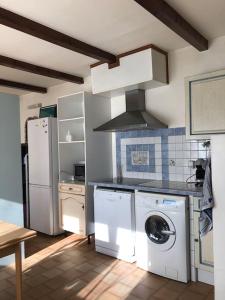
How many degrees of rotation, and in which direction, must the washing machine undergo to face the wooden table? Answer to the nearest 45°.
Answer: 0° — it already faces it

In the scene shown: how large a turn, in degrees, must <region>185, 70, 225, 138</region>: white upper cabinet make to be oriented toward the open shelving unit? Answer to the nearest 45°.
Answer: approximately 90° to its right

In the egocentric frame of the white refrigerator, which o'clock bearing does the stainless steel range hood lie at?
The stainless steel range hood is roughly at 9 o'clock from the white refrigerator.

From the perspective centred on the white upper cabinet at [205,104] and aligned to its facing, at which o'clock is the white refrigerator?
The white refrigerator is roughly at 2 o'clock from the white upper cabinet.

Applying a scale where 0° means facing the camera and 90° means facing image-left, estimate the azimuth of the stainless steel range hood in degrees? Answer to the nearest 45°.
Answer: approximately 45°

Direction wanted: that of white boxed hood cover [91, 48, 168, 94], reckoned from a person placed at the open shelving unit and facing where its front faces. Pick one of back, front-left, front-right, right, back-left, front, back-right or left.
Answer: left

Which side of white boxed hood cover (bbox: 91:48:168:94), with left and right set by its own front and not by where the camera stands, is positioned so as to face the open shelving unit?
right

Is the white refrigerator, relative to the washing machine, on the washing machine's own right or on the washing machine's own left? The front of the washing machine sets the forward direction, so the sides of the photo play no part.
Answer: on the washing machine's own right

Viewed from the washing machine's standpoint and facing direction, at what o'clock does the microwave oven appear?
The microwave oven is roughly at 3 o'clock from the washing machine.

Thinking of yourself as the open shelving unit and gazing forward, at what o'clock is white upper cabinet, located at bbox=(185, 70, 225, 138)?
The white upper cabinet is roughly at 9 o'clock from the open shelving unit.

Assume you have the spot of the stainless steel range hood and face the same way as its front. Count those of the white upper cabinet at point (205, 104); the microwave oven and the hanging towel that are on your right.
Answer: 1

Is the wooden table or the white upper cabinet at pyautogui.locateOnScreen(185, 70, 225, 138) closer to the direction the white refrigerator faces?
the wooden table
